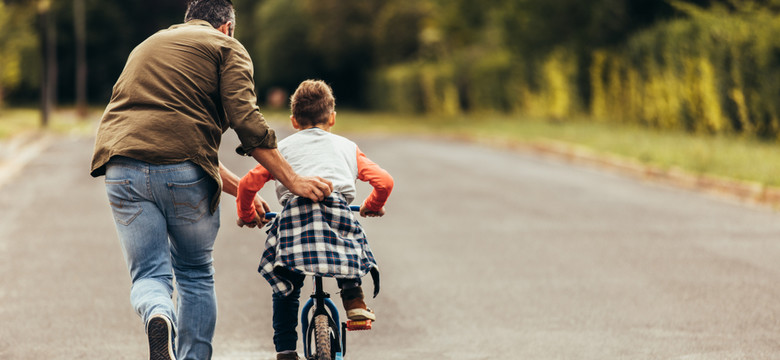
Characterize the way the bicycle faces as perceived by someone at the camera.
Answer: facing away from the viewer

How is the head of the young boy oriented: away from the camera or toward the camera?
away from the camera

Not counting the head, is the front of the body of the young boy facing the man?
no

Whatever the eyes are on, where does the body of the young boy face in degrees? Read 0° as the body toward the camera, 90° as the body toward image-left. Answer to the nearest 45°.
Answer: approximately 180°

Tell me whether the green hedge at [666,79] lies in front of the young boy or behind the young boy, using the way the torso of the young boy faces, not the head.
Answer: in front

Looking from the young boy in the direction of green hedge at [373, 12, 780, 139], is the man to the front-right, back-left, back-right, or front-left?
back-left

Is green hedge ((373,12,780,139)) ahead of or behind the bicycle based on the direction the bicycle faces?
ahead
